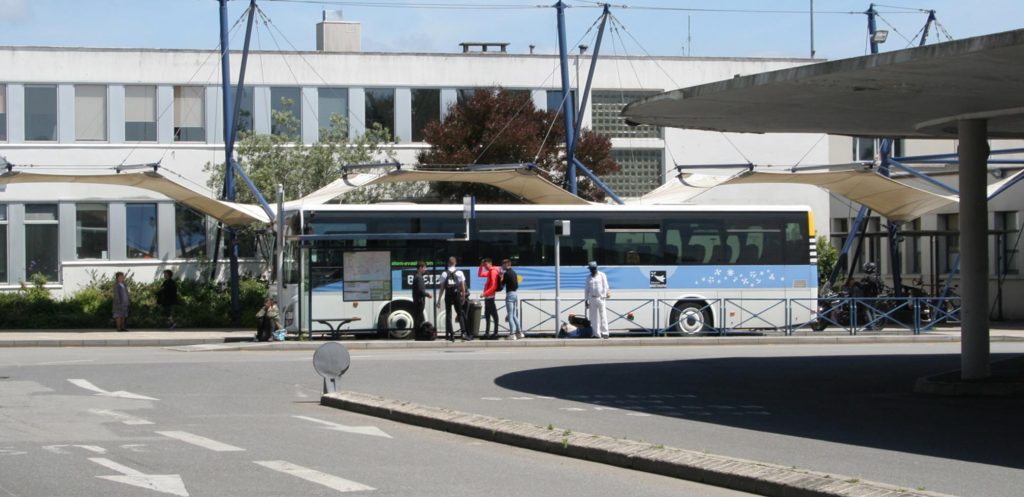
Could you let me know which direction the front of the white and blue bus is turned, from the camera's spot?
facing to the left of the viewer

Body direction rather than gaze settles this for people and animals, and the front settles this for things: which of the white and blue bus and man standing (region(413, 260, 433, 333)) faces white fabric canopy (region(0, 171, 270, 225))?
the white and blue bus

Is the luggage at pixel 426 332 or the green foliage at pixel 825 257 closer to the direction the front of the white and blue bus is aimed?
the luggage

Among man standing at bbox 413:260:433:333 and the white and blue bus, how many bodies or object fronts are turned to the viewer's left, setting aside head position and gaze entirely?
1

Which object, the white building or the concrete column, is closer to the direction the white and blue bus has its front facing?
the white building

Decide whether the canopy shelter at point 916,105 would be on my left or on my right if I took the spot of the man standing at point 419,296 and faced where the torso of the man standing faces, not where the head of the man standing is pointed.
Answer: on my right
